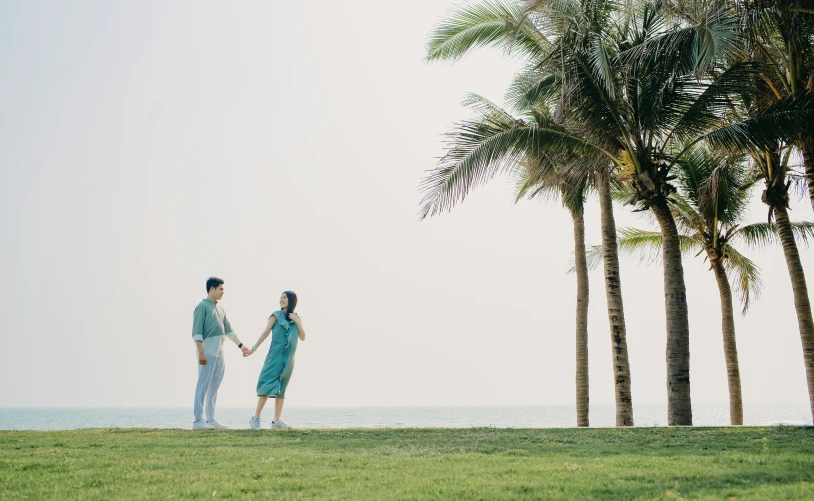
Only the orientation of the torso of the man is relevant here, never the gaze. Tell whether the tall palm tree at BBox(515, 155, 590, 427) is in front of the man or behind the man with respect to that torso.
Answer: in front

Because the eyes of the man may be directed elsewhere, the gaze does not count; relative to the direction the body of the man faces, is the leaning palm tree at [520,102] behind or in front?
in front

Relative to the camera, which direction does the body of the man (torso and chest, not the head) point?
to the viewer's right

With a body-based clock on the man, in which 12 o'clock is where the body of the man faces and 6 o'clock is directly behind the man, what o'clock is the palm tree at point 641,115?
The palm tree is roughly at 12 o'clock from the man.

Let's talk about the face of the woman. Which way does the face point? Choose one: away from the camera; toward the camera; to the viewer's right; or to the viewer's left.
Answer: to the viewer's left

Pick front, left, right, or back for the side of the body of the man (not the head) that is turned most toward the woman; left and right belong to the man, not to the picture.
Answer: front
